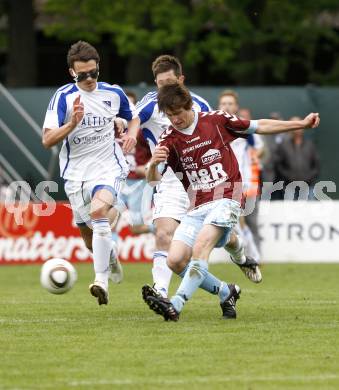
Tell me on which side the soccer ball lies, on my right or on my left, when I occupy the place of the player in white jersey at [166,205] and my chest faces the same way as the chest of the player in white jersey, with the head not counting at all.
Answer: on my right

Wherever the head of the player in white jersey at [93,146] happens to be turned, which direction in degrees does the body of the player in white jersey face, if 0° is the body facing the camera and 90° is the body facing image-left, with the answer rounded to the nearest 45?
approximately 0°

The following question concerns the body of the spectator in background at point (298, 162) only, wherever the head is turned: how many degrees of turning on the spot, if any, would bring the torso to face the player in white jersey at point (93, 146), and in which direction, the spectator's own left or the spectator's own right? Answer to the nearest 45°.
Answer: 0° — they already face them

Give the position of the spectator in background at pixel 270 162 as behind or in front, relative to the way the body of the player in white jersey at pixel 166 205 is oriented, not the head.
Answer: behind

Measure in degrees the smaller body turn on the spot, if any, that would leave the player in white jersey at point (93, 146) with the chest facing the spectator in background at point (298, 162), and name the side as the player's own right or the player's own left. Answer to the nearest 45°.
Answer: approximately 135° to the player's own left

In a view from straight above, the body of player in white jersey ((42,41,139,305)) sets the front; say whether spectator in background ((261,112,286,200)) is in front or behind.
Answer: behind

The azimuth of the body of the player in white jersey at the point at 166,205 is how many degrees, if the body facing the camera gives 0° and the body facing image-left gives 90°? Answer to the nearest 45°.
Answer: approximately 0°

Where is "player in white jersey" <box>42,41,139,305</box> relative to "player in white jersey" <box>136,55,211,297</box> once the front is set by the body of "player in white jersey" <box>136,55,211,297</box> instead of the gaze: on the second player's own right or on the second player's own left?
on the second player's own right
